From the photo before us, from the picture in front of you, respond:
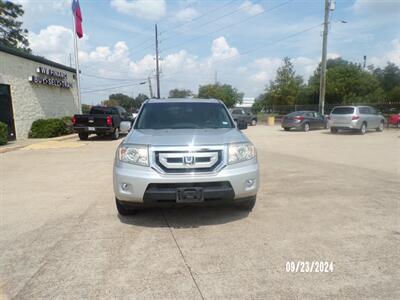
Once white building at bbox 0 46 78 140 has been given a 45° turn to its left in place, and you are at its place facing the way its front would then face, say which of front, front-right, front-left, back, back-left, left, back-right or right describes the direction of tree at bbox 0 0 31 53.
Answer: left

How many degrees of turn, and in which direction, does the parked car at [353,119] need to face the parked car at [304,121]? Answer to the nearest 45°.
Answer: approximately 90° to its left

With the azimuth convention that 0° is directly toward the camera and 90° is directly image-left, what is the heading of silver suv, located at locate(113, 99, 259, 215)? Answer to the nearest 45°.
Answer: approximately 0°

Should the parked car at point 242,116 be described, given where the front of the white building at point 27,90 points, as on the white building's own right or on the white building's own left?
on the white building's own left

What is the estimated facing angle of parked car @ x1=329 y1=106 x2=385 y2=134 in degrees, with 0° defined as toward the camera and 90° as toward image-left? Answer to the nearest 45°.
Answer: approximately 225°

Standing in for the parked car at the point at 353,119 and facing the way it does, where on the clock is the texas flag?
The texas flag is roughly at 7 o'clock from the parked car.

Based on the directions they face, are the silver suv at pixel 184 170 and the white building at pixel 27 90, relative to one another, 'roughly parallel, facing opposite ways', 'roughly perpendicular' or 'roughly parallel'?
roughly perpendicular

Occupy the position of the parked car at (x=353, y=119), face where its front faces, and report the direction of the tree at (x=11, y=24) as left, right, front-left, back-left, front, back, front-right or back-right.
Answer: back-left

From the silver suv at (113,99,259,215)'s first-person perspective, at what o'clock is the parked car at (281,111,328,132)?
The parked car is roughly at 7 o'clock from the silver suv.
